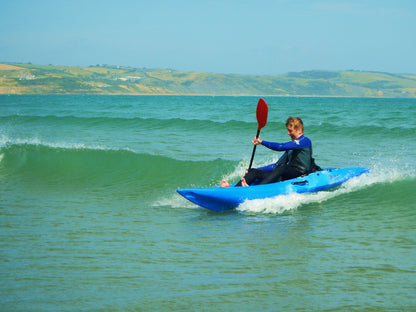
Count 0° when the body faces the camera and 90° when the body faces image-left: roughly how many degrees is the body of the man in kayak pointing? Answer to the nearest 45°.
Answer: approximately 90°

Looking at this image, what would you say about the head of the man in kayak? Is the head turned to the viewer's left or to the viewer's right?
to the viewer's left
